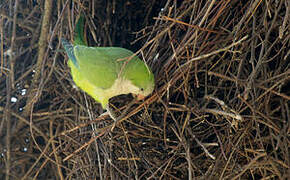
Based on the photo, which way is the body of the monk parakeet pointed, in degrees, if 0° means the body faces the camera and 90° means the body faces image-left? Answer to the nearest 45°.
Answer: approximately 270°
